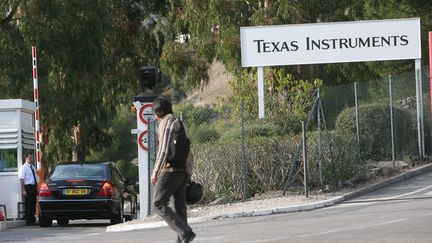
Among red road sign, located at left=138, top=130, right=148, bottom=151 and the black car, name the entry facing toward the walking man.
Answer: the red road sign

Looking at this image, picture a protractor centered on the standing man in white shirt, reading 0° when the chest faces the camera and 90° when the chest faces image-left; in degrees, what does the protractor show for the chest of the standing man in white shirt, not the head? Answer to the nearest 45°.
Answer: approximately 315°

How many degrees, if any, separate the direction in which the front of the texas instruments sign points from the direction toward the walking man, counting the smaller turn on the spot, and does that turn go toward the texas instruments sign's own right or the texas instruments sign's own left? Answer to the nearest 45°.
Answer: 0° — it already faces them
